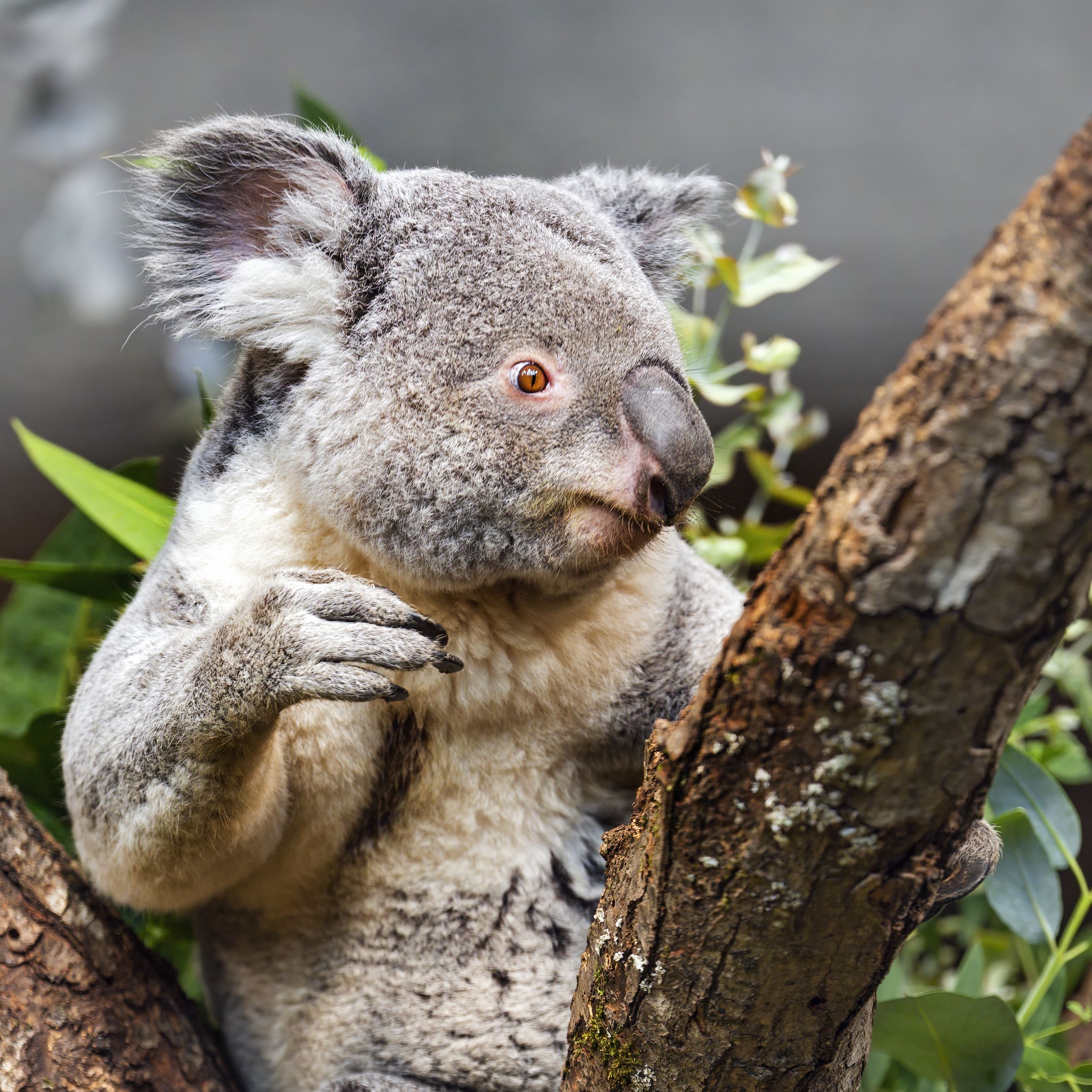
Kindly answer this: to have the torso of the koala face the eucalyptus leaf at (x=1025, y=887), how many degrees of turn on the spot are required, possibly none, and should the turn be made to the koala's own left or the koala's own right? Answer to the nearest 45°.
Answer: approximately 45° to the koala's own left

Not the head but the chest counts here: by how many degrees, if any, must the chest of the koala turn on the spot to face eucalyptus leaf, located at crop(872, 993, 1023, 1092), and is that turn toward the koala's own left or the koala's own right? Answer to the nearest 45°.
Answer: approximately 45° to the koala's own left

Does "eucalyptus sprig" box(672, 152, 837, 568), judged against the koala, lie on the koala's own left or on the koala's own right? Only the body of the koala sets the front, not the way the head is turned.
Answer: on the koala's own left

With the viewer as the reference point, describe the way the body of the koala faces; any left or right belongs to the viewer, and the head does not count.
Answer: facing the viewer and to the right of the viewer

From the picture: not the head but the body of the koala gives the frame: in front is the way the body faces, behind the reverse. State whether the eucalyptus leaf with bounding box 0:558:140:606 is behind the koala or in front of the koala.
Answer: behind

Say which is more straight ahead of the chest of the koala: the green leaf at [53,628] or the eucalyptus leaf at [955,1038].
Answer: the eucalyptus leaf
